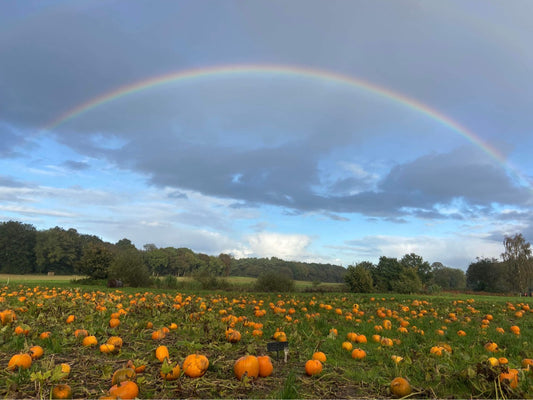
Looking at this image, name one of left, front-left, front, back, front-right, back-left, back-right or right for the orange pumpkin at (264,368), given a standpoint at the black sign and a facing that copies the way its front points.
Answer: front

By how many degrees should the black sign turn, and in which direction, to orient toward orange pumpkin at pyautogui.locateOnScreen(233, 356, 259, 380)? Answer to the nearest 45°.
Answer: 0° — it already faces it

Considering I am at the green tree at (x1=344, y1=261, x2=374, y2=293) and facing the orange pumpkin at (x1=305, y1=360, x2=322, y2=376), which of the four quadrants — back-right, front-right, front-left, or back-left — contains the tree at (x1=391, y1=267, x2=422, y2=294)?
back-left

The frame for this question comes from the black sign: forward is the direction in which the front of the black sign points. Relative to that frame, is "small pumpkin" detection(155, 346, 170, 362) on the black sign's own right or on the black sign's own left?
on the black sign's own right

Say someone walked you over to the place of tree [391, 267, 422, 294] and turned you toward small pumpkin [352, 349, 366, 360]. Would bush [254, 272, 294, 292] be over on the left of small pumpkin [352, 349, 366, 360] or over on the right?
right

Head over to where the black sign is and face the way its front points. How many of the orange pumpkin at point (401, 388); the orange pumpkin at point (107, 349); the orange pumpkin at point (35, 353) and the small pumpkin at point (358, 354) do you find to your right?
2

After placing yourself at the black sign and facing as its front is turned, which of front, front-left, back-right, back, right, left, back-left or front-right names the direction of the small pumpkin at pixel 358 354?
back-left

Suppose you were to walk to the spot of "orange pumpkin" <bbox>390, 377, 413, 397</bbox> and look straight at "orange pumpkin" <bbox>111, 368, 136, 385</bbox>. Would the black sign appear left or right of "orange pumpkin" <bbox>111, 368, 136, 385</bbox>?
right

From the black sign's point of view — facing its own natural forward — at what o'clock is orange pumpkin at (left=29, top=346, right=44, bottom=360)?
The orange pumpkin is roughly at 3 o'clock from the black sign.

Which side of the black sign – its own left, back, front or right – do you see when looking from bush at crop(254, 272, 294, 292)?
back

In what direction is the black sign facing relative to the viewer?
toward the camera

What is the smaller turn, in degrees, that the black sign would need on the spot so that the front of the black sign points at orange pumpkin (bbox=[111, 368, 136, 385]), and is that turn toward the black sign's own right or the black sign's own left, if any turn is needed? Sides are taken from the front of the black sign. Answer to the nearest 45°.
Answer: approximately 45° to the black sign's own right

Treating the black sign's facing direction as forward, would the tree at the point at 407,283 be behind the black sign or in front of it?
behind

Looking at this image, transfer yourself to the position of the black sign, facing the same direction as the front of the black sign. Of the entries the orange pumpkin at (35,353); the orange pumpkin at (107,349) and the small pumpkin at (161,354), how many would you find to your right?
3

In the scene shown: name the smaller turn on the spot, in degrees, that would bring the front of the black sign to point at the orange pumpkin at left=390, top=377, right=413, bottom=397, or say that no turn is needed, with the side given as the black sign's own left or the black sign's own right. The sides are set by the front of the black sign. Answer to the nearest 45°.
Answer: approximately 45° to the black sign's own left

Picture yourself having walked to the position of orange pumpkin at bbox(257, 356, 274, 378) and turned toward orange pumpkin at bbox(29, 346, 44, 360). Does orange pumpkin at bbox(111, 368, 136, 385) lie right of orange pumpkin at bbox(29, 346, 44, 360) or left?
left
